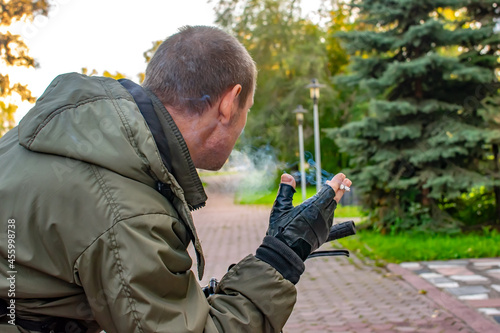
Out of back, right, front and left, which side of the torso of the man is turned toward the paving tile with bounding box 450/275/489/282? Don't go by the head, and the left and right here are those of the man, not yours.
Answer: front

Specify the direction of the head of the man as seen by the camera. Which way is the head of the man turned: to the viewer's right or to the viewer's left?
to the viewer's right

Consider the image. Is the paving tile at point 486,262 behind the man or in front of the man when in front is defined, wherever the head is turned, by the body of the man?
in front

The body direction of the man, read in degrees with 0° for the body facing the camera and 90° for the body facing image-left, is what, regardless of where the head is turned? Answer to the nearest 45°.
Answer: approximately 225°

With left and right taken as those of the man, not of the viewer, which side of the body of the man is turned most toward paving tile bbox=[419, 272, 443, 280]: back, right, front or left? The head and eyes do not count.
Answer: front

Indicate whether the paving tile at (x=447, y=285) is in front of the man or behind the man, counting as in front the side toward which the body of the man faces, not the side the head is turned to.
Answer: in front

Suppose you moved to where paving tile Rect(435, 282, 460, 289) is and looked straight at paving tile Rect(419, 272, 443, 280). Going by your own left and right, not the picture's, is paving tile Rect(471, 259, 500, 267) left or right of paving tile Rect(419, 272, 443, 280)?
right

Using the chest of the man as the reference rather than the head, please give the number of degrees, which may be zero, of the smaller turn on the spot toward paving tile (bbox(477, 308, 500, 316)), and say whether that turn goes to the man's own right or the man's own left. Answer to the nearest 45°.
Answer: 0° — they already face it
